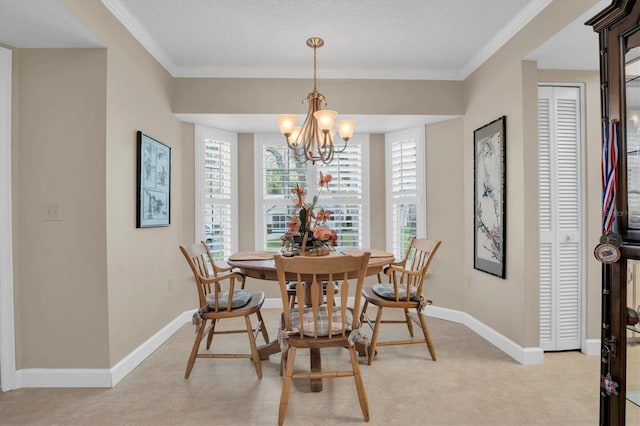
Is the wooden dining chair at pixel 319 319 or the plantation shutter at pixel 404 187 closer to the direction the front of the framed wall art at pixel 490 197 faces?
the wooden dining chair

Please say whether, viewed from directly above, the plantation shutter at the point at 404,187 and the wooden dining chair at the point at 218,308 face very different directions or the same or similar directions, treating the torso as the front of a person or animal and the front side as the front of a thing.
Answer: very different directions

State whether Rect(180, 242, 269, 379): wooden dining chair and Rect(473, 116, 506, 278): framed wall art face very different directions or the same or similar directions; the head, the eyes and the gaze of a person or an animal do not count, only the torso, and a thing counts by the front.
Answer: very different directions

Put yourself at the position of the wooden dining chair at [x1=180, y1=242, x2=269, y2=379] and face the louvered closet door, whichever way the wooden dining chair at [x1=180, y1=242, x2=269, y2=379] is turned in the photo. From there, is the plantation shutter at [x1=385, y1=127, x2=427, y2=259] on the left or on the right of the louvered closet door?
left

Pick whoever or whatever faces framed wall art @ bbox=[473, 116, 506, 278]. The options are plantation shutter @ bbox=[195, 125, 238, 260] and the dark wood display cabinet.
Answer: the plantation shutter

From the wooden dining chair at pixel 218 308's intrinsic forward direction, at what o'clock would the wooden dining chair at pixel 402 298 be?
the wooden dining chair at pixel 402 298 is roughly at 12 o'clock from the wooden dining chair at pixel 218 308.

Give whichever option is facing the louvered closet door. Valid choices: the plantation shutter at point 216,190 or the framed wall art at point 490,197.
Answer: the plantation shutter

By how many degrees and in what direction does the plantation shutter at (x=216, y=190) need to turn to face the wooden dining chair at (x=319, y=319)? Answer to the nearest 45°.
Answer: approximately 45° to its right

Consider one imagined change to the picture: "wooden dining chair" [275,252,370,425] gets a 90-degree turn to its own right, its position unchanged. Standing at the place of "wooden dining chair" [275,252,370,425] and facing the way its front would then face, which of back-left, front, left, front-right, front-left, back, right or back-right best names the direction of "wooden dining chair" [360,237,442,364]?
front-left

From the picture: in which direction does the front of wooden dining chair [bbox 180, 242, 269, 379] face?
to the viewer's right

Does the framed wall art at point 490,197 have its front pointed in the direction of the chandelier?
yes

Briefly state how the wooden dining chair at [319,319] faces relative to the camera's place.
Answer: facing away from the viewer

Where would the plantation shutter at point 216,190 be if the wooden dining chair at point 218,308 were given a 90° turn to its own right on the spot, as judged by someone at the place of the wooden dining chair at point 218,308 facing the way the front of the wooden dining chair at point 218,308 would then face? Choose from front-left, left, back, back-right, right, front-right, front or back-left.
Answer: back

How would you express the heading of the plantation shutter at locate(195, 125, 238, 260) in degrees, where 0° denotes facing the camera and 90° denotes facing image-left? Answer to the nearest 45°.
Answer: approximately 315°

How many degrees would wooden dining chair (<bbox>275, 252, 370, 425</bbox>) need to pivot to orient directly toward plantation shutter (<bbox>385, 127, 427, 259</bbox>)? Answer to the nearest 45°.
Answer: approximately 45° to its right

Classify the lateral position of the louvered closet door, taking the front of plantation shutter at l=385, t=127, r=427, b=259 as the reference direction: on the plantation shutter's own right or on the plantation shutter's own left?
on the plantation shutter's own left
